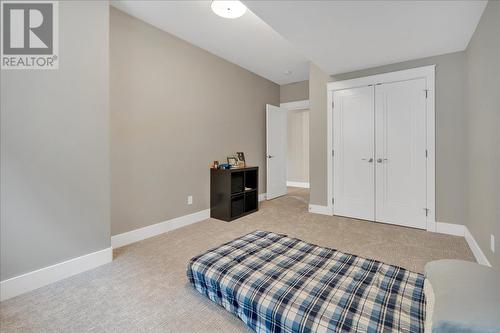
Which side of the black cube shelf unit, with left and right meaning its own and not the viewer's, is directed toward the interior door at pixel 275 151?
left

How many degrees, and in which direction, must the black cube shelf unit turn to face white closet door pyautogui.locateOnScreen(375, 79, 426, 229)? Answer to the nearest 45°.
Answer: approximately 45° to its left

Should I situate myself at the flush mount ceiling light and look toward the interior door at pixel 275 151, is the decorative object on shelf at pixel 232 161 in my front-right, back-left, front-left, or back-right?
front-left

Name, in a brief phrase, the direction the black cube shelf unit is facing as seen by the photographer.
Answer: facing the viewer and to the right of the viewer

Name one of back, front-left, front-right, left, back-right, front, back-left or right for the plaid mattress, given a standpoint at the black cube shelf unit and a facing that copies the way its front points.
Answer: front-right

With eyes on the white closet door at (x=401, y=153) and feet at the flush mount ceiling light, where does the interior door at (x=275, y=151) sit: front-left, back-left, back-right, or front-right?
front-left

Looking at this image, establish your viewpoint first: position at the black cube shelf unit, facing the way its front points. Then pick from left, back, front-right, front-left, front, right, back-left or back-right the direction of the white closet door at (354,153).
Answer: front-left
